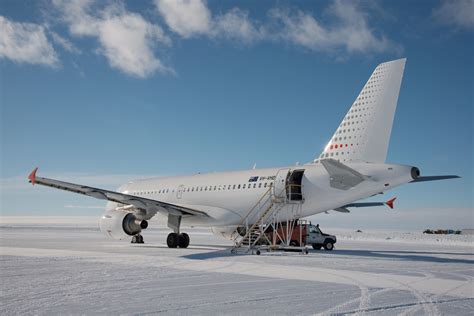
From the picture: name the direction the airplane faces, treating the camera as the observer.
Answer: facing away from the viewer and to the left of the viewer
